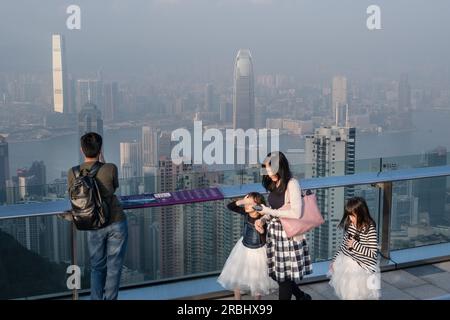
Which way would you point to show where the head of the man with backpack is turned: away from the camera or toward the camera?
away from the camera

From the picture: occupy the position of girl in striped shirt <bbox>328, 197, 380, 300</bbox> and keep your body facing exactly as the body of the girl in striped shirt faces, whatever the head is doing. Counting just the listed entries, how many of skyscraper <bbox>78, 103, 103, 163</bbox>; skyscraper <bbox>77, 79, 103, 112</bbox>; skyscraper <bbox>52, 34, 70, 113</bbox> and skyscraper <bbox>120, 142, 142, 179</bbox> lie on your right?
4

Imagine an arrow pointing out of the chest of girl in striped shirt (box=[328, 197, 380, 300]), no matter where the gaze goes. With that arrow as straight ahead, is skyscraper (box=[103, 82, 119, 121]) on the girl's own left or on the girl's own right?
on the girl's own right

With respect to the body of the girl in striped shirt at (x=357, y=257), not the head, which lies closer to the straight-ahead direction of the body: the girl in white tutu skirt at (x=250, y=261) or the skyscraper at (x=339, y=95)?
the girl in white tutu skirt

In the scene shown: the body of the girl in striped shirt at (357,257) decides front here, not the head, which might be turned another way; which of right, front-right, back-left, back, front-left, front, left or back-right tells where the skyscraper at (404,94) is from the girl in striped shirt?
back-right

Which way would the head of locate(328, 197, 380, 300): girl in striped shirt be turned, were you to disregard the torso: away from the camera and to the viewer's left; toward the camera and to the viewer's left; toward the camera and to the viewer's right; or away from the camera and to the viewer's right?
toward the camera and to the viewer's left

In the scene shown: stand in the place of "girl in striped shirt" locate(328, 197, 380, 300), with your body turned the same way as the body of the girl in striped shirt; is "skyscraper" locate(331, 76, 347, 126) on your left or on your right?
on your right

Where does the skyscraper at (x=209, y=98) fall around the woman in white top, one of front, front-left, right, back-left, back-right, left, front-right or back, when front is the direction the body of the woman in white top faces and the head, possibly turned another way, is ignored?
back-right

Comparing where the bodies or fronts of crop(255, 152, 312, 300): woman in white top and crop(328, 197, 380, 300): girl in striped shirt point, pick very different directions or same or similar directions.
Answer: same or similar directions

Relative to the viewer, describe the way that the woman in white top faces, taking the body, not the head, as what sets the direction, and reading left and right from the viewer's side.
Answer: facing the viewer and to the left of the viewer

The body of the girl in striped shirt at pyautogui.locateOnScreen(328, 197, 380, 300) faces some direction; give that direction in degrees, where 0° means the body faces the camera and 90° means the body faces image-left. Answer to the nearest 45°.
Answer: approximately 45°

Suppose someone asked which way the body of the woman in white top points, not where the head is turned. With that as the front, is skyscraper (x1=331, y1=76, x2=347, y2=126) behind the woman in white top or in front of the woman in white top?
behind

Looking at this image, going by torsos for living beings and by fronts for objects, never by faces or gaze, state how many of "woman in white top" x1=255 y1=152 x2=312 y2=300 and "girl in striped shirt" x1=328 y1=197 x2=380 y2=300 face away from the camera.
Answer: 0

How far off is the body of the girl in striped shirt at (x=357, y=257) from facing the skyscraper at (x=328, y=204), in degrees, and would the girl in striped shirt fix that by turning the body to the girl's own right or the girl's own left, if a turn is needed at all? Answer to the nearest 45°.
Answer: approximately 135° to the girl's own right
